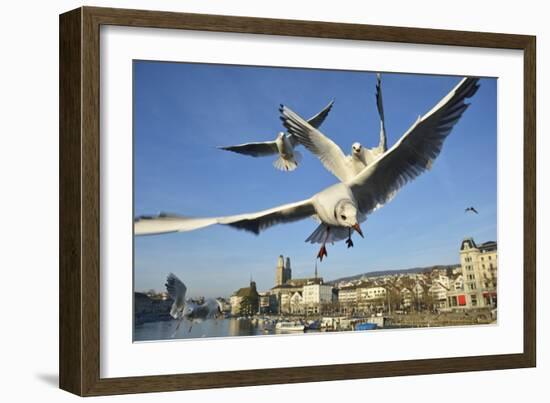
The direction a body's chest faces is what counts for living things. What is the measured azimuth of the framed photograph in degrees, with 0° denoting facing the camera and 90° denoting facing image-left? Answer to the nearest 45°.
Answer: approximately 315°
